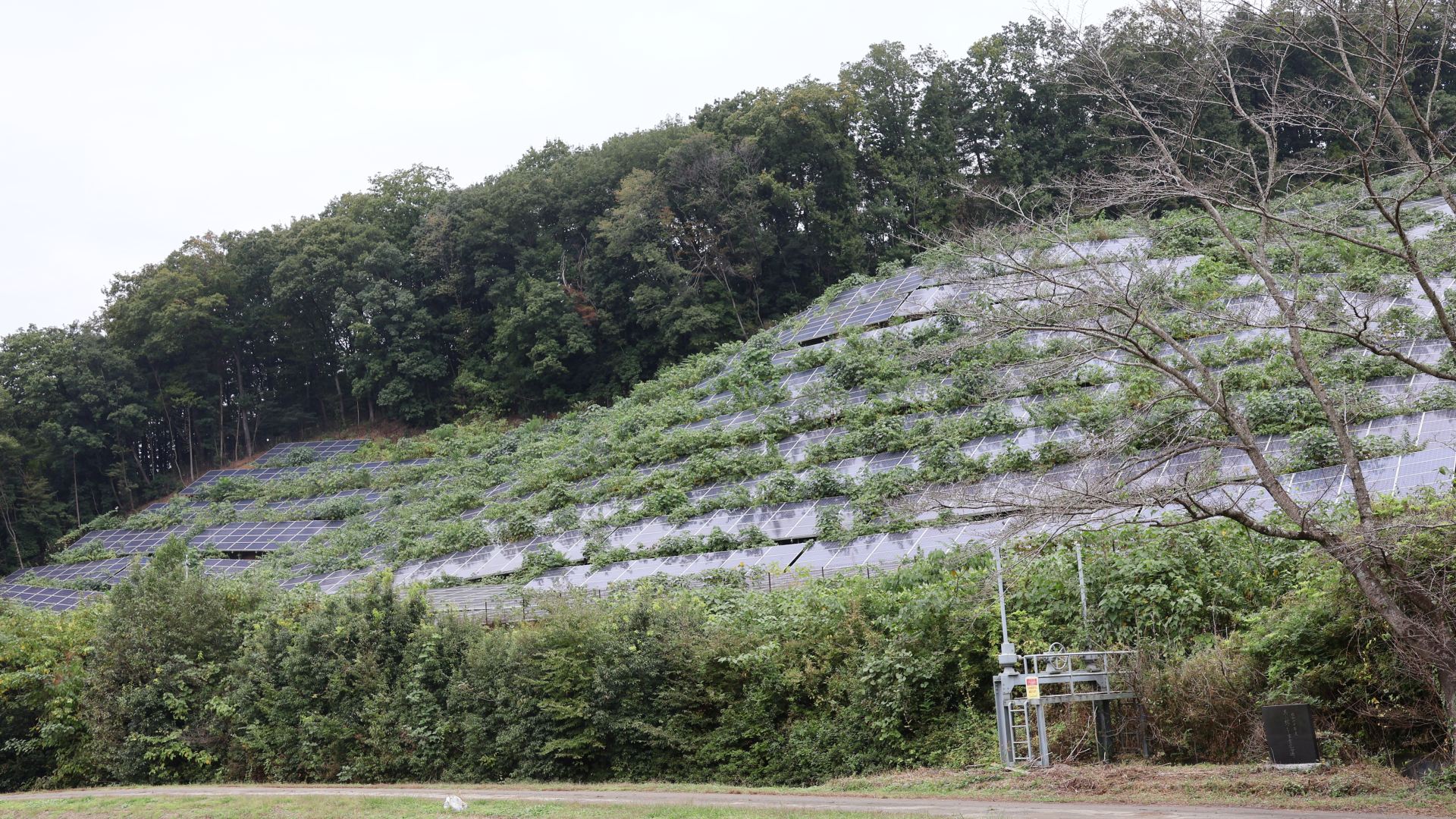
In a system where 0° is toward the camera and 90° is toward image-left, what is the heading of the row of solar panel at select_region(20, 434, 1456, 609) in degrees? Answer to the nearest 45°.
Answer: approximately 0°

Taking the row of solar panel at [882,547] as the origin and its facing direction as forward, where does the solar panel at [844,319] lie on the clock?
The solar panel is roughly at 6 o'clock from the row of solar panel.

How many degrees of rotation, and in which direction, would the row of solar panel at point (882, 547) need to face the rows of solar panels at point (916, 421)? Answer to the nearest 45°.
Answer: approximately 180°

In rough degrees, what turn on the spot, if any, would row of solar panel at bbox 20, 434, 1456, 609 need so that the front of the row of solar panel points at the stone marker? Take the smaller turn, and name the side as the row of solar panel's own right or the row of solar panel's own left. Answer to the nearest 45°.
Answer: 0° — it already faces it

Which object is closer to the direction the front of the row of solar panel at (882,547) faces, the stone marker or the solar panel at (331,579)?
the stone marker
